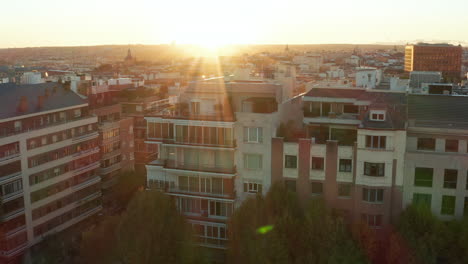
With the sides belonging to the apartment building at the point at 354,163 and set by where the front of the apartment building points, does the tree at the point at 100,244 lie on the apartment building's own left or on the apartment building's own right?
on the apartment building's own right

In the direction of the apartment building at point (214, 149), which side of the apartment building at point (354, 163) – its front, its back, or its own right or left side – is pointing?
right

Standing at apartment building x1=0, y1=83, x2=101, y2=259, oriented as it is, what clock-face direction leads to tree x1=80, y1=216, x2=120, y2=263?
The tree is roughly at 1 o'clock from the apartment building.

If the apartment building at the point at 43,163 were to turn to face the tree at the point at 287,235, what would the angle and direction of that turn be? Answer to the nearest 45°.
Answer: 0° — it already faces it

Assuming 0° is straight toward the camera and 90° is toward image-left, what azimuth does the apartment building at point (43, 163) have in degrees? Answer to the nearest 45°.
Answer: approximately 315°

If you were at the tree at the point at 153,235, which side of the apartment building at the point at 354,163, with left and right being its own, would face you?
right

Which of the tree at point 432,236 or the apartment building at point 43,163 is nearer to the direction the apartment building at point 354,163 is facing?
the tree
